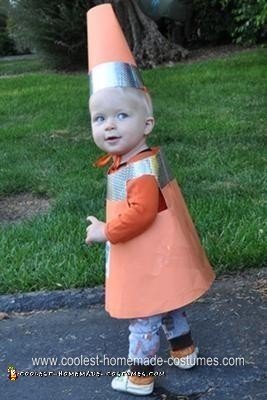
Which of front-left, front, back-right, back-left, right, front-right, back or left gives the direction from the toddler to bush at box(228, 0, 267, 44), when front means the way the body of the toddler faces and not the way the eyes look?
right

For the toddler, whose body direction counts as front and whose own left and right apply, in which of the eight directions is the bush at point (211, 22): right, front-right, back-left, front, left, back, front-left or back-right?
right

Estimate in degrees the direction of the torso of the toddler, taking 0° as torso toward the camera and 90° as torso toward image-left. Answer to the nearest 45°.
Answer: approximately 90°

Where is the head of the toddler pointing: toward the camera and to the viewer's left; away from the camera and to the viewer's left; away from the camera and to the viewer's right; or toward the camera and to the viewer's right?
toward the camera and to the viewer's left
